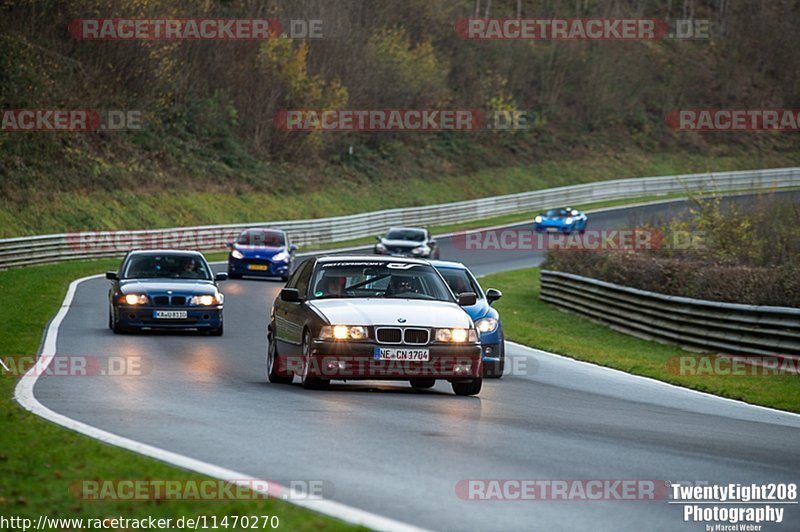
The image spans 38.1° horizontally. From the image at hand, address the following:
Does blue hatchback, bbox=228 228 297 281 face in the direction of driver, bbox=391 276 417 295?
yes

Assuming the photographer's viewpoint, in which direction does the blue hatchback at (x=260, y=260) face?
facing the viewer

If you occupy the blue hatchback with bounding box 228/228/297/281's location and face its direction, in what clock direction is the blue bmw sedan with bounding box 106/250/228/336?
the blue bmw sedan with bounding box 106/250/228/336 is roughly at 12 o'clock from the blue hatchback with bounding box 228/228/297/281.

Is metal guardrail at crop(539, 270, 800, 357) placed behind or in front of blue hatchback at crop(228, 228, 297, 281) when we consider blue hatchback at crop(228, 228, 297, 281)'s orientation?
in front

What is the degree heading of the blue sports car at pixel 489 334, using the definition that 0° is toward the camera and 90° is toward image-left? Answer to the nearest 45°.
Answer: approximately 0°

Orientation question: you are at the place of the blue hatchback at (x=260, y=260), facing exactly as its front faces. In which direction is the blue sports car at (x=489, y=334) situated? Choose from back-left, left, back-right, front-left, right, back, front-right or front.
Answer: front

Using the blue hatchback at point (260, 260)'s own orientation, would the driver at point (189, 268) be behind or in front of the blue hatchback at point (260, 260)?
in front

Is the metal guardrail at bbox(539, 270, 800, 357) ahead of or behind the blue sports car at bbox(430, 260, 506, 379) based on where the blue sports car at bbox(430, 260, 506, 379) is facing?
behind

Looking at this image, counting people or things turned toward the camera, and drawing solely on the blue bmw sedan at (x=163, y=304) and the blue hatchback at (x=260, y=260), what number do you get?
2

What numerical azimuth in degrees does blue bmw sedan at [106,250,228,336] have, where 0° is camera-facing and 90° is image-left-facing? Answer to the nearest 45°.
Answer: approximately 0°

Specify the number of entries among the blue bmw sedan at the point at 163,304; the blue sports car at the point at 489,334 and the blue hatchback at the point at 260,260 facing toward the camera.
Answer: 3
